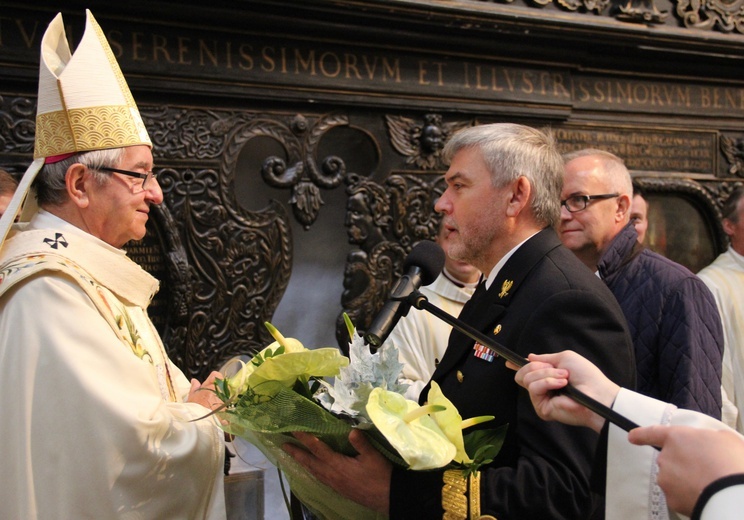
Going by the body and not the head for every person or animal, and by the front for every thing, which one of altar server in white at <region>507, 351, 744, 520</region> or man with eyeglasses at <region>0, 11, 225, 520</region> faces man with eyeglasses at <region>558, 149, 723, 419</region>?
man with eyeglasses at <region>0, 11, 225, 520</region>

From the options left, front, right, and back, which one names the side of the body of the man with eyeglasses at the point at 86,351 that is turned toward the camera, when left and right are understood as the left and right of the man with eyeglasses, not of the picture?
right

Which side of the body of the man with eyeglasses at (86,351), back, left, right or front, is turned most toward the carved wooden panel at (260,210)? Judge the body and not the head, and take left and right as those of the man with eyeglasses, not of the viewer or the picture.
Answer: left

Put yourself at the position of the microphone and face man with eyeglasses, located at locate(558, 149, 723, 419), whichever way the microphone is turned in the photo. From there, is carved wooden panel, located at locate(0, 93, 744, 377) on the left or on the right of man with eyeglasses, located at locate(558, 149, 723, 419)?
left

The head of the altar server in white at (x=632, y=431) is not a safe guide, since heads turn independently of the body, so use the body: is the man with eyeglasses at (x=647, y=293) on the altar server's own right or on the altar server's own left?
on the altar server's own right

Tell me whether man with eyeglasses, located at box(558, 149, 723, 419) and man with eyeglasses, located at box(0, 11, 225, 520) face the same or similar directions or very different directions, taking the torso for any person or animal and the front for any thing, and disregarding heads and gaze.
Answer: very different directions

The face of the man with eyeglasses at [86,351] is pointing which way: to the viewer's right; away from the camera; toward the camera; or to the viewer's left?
to the viewer's right

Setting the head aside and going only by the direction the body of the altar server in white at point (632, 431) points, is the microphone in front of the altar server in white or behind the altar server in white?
in front

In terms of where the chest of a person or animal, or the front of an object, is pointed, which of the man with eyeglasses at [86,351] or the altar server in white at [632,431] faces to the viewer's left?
the altar server in white

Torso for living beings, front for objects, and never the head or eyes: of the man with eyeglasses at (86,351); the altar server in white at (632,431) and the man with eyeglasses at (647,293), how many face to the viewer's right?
1

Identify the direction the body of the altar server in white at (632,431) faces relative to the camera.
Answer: to the viewer's left

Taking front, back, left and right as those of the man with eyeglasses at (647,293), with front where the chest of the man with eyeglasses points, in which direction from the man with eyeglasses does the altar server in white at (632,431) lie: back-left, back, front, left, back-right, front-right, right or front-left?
front-left

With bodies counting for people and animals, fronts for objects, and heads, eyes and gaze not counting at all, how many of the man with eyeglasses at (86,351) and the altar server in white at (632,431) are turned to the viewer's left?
1

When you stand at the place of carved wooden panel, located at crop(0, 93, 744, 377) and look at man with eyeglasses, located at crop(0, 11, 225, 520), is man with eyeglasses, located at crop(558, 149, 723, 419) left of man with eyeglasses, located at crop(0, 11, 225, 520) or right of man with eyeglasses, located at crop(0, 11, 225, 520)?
left
